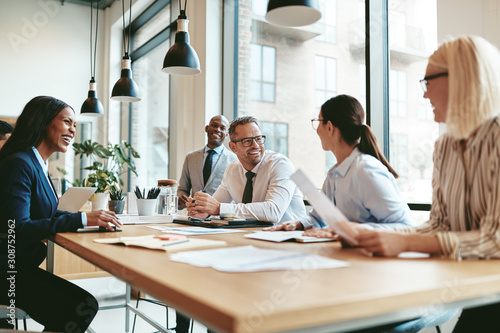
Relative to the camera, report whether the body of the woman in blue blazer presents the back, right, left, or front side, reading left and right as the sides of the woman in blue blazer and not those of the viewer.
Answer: right

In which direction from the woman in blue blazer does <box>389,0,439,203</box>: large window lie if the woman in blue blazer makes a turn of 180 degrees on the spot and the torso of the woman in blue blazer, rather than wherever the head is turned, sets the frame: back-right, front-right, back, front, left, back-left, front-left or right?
back

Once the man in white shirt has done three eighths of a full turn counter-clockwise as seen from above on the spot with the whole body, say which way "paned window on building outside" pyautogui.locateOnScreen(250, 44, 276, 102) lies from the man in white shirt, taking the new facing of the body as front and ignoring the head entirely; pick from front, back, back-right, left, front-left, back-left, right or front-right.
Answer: left

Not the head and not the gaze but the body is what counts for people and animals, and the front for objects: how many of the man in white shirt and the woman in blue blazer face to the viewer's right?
1

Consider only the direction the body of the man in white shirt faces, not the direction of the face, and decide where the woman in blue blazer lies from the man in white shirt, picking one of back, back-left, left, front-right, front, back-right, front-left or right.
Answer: front

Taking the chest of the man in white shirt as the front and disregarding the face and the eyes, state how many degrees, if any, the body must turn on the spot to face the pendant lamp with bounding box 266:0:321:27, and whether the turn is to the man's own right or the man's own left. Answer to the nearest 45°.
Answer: approximately 45° to the man's own left

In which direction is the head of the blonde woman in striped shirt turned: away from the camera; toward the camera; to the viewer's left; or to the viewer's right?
to the viewer's left

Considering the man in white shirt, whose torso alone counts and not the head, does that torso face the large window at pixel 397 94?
no

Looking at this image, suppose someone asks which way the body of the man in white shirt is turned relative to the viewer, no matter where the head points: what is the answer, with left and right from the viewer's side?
facing the viewer and to the left of the viewer

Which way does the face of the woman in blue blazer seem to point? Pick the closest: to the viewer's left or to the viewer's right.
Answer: to the viewer's right

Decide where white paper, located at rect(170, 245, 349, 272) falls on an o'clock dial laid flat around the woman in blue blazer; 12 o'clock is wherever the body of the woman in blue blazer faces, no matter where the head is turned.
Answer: The white paper is roughly at 2 o'clock from the woman in blue blazer.

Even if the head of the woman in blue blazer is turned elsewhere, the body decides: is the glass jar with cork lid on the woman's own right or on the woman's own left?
on the woman's own left

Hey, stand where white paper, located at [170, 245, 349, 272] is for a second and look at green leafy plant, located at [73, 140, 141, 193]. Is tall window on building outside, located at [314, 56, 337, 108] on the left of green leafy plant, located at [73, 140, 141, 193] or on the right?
right

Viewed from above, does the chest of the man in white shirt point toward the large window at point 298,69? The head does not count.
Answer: no

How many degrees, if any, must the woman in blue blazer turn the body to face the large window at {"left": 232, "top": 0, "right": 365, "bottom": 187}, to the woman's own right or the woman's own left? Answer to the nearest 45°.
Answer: approximately 45° to the woman's own left
